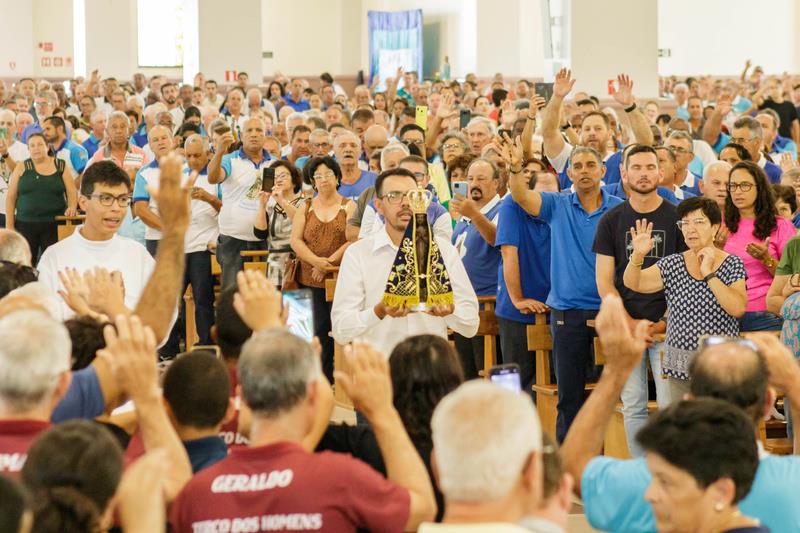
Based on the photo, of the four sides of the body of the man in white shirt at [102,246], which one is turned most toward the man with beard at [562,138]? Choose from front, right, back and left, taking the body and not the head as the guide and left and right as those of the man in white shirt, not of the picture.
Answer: left

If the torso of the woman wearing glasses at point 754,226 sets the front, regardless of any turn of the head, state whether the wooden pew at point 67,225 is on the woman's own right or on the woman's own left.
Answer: on the woman's own right

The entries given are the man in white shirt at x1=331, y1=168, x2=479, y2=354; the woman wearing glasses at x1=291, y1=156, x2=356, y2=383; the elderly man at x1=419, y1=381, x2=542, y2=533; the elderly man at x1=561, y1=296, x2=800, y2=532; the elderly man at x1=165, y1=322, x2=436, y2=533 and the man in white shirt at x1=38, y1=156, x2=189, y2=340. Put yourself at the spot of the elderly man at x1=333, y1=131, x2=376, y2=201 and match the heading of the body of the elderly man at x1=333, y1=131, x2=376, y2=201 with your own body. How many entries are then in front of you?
6

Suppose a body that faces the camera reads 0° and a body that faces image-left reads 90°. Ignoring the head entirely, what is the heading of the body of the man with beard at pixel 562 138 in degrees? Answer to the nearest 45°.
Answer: approximately 0°

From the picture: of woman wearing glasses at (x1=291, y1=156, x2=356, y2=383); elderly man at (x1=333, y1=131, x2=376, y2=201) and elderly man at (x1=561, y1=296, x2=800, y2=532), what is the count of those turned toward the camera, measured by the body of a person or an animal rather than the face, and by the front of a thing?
2

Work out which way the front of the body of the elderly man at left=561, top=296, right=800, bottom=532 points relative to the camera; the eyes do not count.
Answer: away from the camera

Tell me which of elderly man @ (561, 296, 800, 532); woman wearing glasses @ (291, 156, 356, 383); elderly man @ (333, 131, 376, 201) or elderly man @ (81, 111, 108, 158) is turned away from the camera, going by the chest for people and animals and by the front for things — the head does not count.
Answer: elderly man @ (561, 296, 800, 532)

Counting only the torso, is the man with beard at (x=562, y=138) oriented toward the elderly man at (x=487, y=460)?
yes

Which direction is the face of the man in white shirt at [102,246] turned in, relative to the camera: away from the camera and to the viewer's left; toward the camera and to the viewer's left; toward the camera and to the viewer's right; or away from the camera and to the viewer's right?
toward the camera and to the viewer's right

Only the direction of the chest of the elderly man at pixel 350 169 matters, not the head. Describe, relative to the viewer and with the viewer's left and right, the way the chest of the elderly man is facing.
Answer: facing the viewer

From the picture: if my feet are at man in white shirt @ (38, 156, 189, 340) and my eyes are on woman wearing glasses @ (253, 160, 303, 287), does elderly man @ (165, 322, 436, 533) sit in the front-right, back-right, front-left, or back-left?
back-right

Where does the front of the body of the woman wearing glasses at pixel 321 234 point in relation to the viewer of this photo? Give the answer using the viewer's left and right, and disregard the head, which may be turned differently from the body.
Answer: facing the viewer

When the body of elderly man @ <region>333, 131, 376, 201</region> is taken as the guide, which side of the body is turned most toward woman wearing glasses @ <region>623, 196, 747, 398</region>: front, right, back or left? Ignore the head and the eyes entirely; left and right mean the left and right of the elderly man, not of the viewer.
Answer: front
